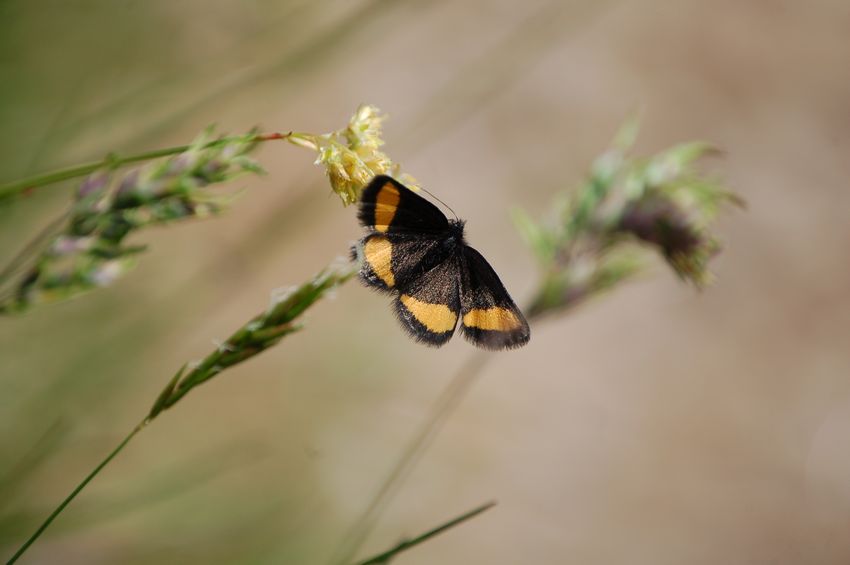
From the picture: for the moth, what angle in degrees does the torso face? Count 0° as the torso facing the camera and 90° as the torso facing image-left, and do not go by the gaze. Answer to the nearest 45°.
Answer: approximately 225°
